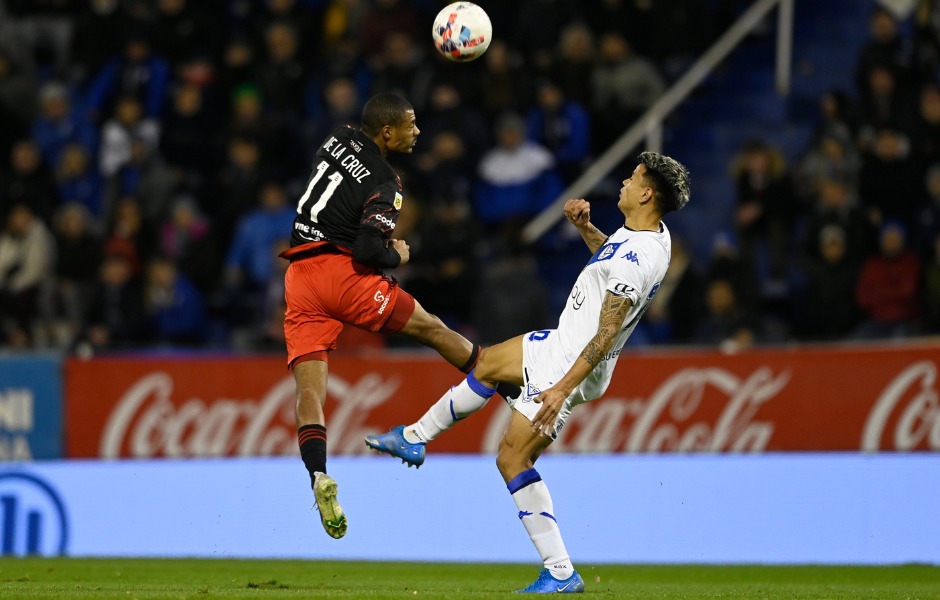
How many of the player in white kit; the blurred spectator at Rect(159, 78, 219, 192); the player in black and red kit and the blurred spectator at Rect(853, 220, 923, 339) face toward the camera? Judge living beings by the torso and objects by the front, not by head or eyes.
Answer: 2

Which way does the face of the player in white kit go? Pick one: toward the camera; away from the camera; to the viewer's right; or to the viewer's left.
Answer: to the viewer's left

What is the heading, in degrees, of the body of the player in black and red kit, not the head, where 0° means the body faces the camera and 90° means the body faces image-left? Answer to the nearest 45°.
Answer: approximately 225°

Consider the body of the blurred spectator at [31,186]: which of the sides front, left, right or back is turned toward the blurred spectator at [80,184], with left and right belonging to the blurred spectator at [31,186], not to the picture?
left

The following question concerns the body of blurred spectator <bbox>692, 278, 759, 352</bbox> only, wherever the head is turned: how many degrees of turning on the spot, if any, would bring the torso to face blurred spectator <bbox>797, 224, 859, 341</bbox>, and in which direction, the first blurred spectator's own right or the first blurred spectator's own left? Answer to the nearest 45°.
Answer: approximately 90° to the first blurred spectator's own left

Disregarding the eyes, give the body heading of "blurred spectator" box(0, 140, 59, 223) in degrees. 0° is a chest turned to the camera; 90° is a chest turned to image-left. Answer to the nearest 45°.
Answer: approximately 0°

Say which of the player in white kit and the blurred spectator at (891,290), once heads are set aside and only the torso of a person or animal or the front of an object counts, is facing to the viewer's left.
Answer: the player in white kit

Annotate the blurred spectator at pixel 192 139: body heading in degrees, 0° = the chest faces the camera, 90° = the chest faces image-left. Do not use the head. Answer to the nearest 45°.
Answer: approximately 0°
